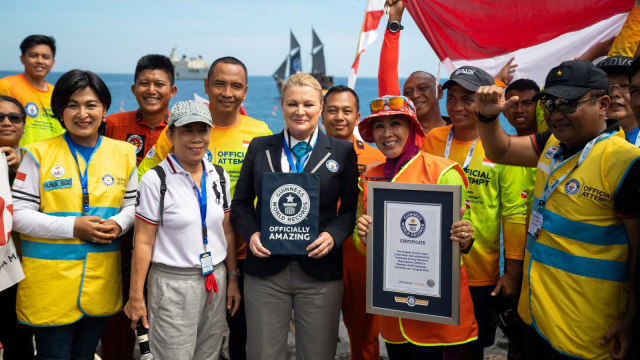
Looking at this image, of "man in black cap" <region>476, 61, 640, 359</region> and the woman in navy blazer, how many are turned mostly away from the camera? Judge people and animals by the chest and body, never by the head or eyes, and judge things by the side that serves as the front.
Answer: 0

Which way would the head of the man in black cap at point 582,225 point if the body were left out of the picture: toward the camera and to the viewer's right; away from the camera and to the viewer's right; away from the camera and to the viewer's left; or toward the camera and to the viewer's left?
toward the camera and to the viewer's left

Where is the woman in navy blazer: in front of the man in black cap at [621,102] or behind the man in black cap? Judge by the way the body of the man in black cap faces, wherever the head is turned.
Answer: in front

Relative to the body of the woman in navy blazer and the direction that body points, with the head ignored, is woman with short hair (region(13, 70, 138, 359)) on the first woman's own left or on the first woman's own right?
on the first woman's own right

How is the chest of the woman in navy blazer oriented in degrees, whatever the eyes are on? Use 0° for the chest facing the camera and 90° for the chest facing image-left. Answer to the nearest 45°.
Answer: approximately 0°

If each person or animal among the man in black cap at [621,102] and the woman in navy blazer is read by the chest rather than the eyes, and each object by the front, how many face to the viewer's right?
0

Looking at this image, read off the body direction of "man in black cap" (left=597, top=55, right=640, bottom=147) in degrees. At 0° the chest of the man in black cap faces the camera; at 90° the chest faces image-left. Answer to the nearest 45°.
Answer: approximately 45°

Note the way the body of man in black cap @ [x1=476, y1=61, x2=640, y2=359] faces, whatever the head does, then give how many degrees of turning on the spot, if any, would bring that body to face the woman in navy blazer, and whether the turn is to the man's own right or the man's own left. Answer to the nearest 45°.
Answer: approximately 45° to the man's own right
